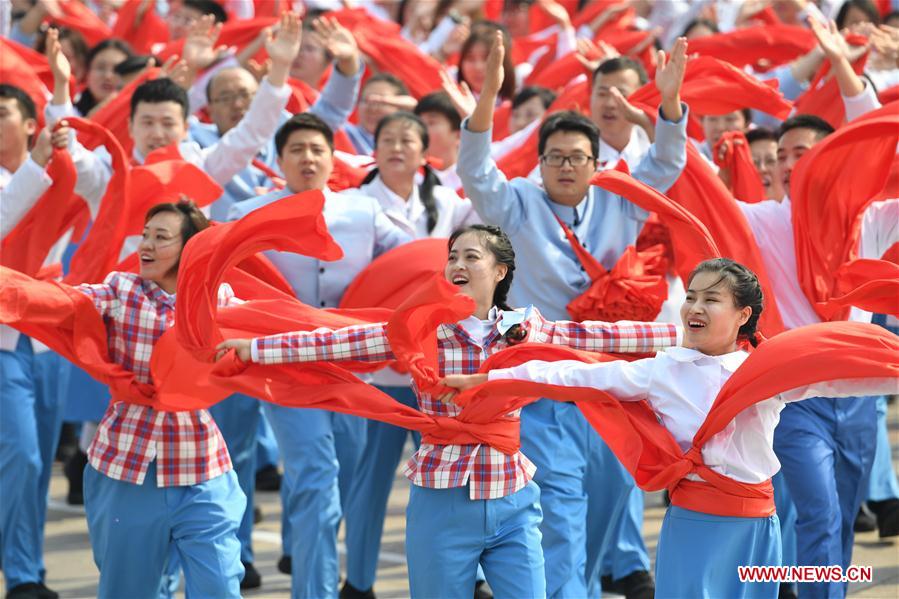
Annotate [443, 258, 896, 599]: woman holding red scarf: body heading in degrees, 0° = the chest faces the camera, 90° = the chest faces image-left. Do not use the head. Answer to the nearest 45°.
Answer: approximately 45°

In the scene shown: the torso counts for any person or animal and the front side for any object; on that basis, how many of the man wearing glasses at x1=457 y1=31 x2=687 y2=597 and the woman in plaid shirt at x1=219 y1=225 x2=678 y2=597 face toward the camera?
2

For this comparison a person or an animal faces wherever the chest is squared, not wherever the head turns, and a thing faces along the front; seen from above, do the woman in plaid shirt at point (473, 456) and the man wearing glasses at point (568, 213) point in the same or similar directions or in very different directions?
same or similar directions

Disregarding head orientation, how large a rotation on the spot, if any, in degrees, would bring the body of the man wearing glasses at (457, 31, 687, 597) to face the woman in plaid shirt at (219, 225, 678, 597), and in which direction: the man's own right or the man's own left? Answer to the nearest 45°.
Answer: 0° — they already face them

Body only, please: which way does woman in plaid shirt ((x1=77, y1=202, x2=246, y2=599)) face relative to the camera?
toward the camera

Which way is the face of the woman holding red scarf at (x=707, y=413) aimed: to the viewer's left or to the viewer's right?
to the viewer's left

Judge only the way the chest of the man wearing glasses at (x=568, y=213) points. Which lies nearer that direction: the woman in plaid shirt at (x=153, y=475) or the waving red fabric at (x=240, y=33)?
the woman in plaid shirt

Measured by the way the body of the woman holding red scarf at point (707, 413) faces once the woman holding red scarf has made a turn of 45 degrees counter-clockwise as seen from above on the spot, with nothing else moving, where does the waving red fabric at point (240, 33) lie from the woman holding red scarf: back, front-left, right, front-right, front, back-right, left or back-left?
back-right

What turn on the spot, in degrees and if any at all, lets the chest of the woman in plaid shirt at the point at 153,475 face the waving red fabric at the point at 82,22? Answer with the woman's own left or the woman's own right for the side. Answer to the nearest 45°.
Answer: approximately 180°

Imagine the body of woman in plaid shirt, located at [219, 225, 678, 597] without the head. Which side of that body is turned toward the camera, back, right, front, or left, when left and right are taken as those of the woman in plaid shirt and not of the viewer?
front

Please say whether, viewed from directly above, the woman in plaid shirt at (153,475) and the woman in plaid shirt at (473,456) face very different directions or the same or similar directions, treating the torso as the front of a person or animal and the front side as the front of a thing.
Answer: same or similar directions

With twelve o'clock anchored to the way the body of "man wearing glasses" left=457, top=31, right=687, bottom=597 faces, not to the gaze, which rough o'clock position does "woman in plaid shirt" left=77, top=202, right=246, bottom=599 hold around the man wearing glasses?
The woman in plaid shirt is roughly at 2 o'clock from the man wearing glasses.

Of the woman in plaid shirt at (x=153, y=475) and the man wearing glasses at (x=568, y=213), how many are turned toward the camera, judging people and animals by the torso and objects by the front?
2

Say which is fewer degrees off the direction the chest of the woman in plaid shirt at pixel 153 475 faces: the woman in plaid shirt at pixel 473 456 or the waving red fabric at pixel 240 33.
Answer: the woman in plaid shirt

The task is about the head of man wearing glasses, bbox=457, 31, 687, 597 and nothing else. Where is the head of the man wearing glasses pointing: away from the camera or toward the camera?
toward the camera

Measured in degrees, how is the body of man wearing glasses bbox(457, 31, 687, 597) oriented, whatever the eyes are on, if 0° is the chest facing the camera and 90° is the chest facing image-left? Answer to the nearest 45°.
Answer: approximately 0°

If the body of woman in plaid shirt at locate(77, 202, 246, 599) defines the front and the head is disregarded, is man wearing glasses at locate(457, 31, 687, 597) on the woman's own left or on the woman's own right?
on the woman's own left
